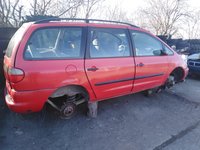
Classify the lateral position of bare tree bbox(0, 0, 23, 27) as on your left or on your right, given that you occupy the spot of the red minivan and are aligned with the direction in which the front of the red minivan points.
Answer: on your left

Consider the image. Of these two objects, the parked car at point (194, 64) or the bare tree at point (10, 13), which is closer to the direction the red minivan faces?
the parked car

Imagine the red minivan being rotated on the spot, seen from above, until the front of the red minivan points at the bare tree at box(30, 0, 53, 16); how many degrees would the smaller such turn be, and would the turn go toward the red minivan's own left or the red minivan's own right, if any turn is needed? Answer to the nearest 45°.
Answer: approximately 45° to the red minivan's own left

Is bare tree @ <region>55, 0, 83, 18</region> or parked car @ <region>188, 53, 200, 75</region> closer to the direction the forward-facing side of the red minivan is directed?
the parked car

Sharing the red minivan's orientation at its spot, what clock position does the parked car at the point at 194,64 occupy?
The parked car is roughly at 12 o'clock from the red minivan.

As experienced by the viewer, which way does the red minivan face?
facing away from the viewer and to the right of the viewer
